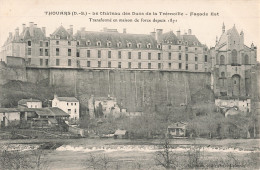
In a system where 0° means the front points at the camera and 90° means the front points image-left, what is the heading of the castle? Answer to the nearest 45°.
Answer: approximately 0°
